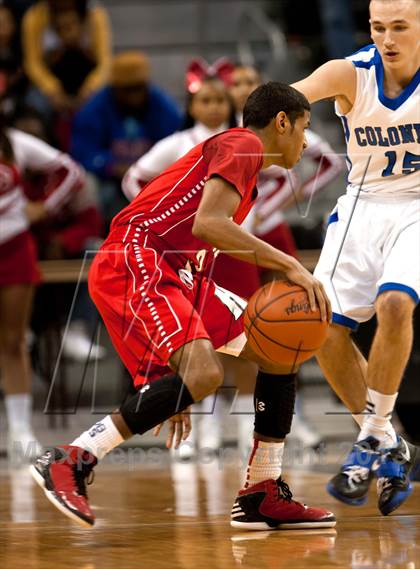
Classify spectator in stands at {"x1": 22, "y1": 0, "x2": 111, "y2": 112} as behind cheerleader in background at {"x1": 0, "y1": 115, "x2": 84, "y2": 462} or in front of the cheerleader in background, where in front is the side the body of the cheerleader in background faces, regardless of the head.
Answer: behind

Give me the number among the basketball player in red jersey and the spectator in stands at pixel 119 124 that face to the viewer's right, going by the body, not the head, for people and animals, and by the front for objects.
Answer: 1

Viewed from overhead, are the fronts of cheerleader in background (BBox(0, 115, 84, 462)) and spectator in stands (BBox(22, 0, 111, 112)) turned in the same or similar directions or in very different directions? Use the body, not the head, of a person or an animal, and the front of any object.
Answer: same or similar directions

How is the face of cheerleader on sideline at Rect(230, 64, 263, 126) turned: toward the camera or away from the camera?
toward the camera

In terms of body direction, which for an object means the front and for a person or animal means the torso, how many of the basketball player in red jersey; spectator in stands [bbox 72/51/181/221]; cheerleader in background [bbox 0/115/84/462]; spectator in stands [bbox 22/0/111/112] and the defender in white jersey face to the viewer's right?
1

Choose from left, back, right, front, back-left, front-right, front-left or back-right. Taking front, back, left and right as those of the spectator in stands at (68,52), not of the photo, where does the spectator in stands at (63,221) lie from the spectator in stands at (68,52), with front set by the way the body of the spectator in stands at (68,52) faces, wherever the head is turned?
front

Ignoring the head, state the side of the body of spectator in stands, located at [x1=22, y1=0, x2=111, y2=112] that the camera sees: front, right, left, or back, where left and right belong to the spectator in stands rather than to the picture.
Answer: front

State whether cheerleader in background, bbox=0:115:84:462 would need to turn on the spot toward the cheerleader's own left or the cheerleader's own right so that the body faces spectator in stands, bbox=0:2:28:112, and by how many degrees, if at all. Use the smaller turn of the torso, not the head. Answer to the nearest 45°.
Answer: approximately 180°

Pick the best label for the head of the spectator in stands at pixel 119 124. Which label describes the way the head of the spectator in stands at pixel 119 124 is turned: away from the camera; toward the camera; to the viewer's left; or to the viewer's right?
toward the camera

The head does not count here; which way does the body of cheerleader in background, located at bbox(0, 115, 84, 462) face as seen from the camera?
toward the camera

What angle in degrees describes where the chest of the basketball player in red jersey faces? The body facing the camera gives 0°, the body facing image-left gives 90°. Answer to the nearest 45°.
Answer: approximately 270°

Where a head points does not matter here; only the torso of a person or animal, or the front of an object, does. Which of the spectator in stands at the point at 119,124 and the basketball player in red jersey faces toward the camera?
the spectator in stands
